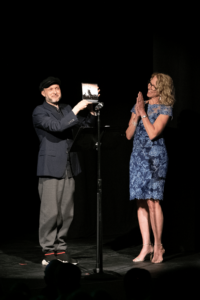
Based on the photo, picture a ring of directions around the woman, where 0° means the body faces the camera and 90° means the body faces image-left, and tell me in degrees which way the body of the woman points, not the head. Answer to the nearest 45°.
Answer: approximately 45°

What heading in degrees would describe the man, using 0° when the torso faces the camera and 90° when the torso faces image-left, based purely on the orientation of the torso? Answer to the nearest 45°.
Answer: approximately 315°

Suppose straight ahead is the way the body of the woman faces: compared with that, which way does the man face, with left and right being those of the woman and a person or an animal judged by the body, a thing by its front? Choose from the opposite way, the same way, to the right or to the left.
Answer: to the left

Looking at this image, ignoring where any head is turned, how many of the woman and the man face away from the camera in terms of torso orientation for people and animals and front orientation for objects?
0

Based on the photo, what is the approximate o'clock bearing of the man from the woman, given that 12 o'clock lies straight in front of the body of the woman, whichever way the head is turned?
The man is roughly at 1 o'clock from the woman.

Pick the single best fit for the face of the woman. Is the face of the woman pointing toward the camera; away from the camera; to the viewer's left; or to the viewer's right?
to the viewer's left

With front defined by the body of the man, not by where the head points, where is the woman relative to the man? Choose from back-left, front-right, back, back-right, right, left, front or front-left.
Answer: front-left

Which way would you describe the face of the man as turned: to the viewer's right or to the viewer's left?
to the viewer's right
